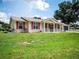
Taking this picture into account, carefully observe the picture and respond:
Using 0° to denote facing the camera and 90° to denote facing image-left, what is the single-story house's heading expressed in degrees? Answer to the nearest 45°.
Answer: approximately 315°
